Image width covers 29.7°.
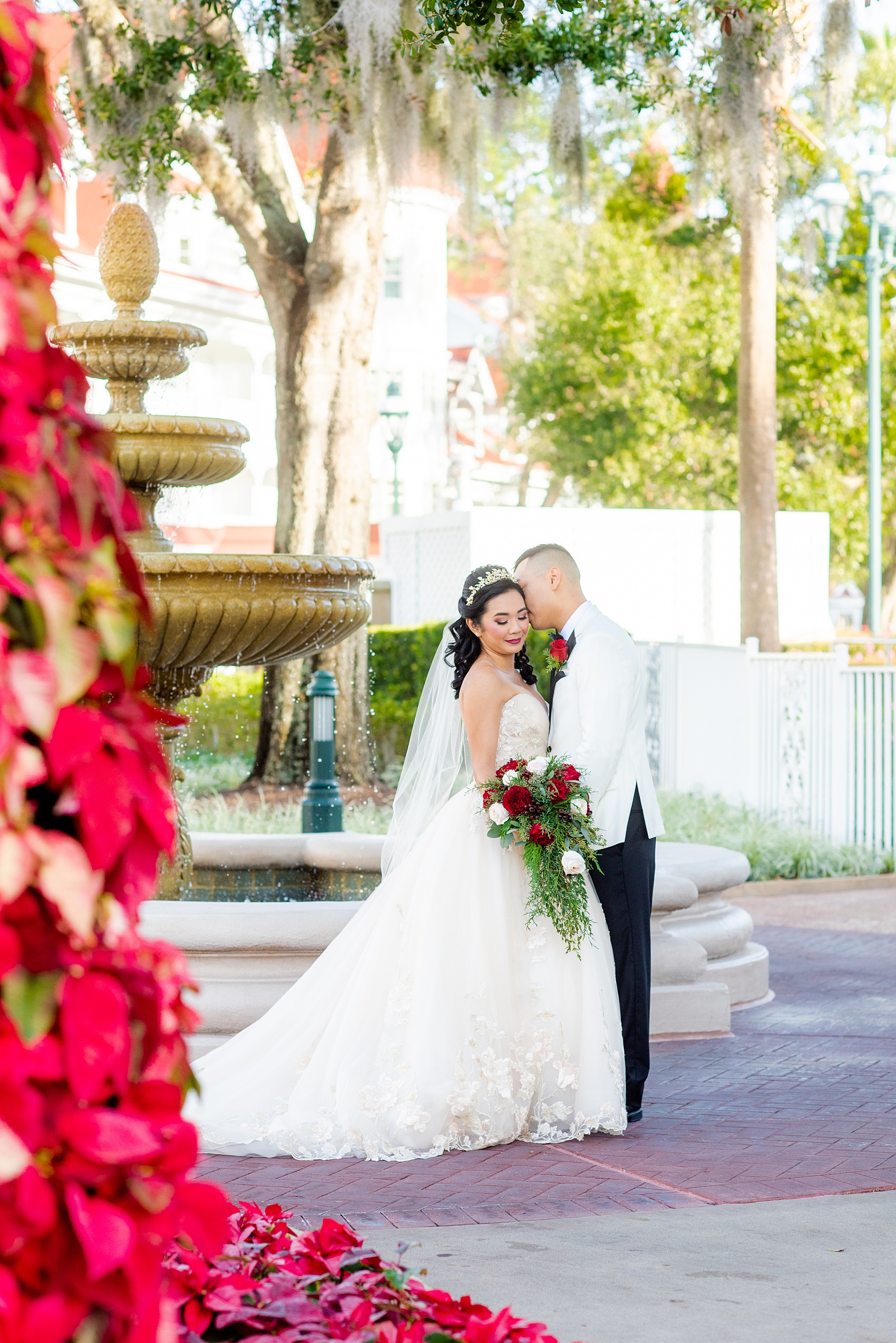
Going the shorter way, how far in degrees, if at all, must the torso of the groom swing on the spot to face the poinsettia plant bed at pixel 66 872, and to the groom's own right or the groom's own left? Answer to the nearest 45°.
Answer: approximately 90° to the groom's own left

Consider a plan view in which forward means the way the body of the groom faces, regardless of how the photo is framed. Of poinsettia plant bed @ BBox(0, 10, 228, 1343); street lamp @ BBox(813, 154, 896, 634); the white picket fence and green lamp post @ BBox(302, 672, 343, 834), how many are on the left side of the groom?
1

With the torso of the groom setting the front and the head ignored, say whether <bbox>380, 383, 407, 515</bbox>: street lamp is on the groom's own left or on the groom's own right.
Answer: on the groom's own right

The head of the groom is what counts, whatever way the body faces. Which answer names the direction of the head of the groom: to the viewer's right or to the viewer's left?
to the viewer's left

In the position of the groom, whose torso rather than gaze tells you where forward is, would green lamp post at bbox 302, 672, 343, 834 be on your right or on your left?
on your right

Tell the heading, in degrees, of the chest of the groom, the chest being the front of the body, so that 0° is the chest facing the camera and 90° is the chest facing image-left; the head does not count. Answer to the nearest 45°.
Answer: approximately 90°

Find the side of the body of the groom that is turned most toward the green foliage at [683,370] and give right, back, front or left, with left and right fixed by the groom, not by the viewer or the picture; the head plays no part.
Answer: right

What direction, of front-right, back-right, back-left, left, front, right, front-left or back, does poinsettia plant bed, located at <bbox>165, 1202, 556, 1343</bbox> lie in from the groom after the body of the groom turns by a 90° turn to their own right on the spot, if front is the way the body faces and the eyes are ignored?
back

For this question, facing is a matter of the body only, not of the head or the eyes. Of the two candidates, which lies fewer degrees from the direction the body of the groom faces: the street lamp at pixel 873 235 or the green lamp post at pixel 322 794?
the green lamp post

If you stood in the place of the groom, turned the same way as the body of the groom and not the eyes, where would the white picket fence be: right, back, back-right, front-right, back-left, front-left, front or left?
right

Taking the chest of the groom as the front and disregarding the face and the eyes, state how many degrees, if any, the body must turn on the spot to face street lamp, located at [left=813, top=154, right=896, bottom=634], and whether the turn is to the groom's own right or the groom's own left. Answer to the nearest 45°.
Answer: approximately 90° to the groom's own right
